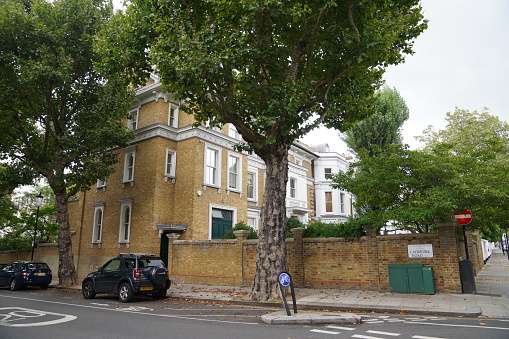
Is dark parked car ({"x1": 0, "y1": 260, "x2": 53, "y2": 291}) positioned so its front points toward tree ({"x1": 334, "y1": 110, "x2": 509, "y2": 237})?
no

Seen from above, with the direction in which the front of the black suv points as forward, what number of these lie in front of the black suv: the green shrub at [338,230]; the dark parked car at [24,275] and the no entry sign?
1

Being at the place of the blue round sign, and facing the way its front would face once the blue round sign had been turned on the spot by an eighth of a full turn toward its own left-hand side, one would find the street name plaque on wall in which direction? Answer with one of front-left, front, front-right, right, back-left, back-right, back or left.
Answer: left

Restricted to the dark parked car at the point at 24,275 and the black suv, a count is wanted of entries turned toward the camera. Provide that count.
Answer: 0

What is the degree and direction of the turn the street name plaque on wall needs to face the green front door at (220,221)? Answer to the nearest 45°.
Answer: approximately 135° to its right

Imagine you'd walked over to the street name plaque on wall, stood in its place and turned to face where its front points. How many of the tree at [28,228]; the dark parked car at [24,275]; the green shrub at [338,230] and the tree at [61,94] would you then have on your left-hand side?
0

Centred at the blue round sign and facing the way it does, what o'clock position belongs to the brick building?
The brick building is roughly at 5 o'clock from the blue round sign.

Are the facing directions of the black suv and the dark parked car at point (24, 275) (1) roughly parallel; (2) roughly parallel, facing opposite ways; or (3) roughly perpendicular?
roughly parallel

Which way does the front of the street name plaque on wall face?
toward the camera

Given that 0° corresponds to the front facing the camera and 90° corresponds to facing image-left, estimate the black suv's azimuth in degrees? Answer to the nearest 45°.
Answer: approximately 135°

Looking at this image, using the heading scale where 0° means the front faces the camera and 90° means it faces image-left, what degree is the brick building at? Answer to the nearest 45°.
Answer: approximately 315°

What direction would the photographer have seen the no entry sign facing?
facing the viewer

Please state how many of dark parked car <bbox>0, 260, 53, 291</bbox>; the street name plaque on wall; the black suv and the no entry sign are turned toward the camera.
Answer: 2
